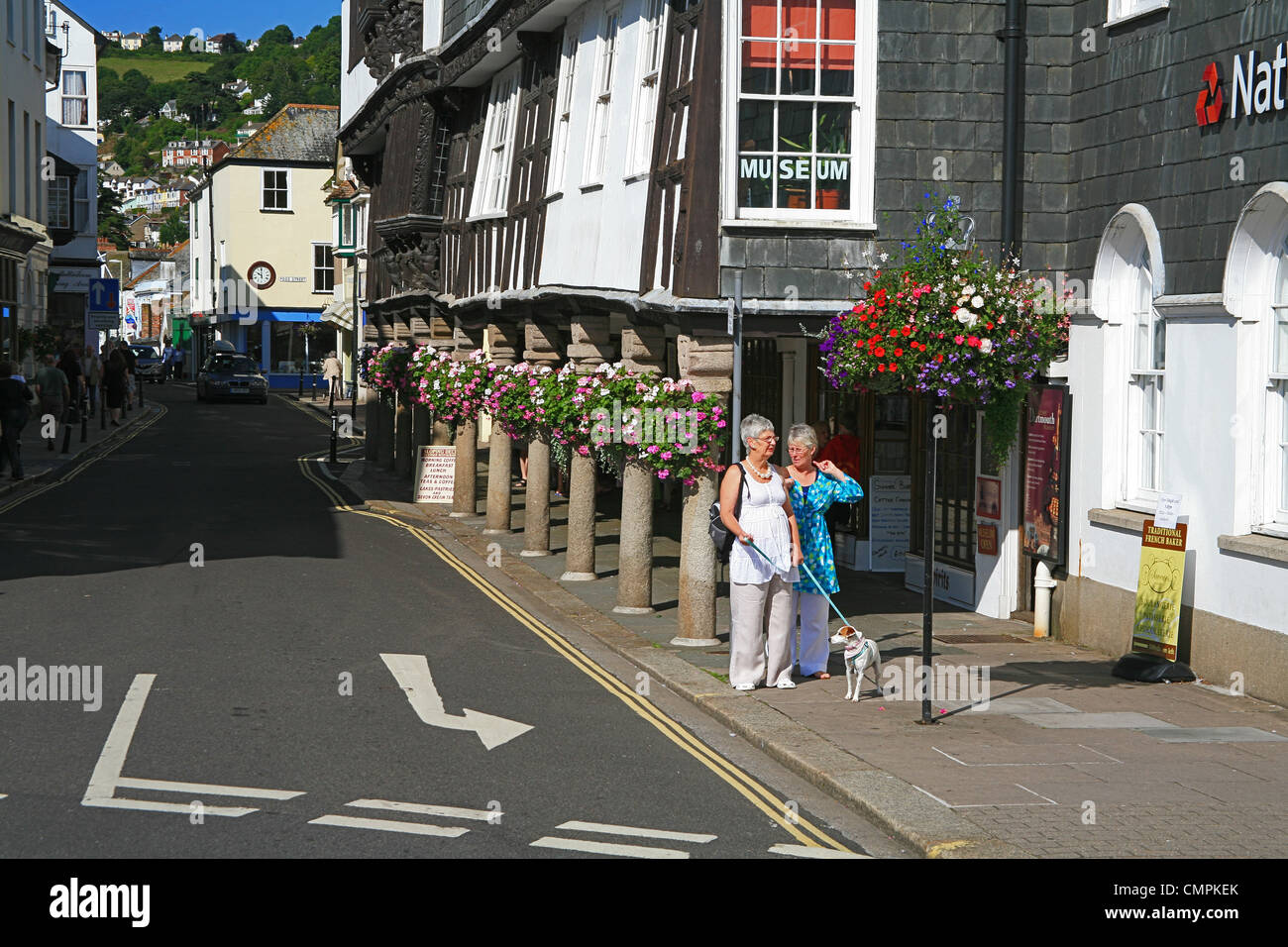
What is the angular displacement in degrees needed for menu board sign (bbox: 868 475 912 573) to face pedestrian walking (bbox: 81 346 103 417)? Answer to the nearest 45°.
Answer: approximately 135° to its right

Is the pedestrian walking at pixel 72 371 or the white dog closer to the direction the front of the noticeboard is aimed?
the white dog

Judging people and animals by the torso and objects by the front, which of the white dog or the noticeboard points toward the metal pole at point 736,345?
the noticeboard

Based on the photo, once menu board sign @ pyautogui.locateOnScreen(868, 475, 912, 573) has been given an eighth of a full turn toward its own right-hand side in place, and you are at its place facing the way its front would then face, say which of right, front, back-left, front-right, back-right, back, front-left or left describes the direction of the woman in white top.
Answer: front-left

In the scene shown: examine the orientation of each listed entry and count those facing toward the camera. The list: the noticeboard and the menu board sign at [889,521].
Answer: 2

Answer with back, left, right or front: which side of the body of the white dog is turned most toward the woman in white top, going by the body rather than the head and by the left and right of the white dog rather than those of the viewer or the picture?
right

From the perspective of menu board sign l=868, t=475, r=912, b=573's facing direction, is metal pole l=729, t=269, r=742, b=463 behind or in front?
in front

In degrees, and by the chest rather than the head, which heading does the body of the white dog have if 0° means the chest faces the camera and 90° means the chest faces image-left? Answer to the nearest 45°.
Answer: approximately 45°

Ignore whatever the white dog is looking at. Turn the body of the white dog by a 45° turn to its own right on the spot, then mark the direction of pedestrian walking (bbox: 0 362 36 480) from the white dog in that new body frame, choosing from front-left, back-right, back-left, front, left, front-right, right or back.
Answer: front-right

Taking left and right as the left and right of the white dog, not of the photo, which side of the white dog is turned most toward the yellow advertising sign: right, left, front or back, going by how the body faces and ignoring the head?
back

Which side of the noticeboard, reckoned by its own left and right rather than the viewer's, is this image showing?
front

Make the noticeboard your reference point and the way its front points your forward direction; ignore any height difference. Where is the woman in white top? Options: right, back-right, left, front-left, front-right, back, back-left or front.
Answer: front
